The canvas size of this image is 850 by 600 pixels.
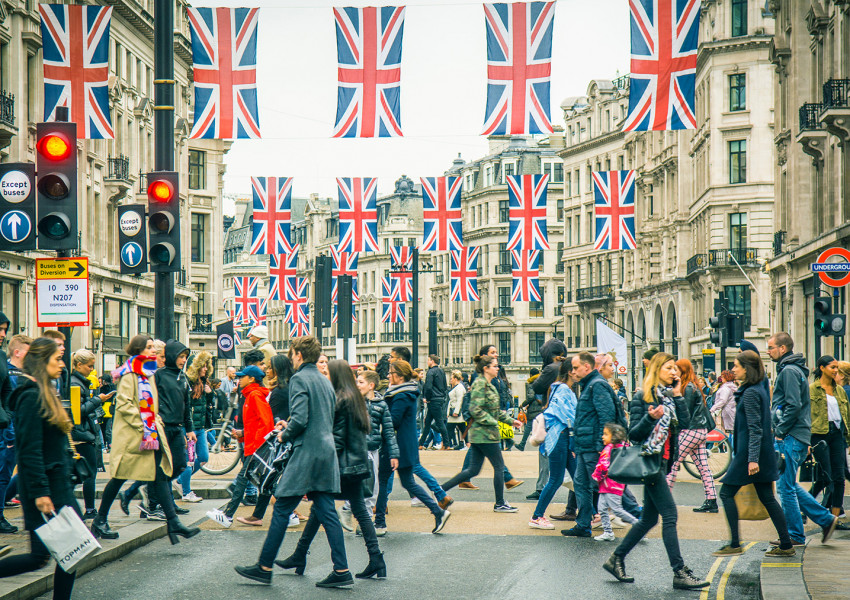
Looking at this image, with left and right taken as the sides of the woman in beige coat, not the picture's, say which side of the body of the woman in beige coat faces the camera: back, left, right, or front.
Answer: right

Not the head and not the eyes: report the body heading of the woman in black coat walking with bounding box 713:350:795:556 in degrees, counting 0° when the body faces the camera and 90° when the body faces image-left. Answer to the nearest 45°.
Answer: approximately 90°

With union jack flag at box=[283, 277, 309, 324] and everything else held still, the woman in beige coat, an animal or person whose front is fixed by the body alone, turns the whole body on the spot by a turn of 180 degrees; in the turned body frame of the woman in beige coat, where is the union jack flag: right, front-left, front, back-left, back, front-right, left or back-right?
right

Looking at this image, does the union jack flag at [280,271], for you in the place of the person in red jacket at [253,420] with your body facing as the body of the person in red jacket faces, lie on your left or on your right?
on your right

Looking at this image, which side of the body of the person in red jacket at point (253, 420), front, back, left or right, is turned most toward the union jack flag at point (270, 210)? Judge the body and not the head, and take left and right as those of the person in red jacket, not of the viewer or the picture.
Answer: right

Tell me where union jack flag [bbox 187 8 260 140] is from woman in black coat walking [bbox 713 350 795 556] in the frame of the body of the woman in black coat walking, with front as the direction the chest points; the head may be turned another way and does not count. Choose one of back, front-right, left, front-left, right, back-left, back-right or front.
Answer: front-right

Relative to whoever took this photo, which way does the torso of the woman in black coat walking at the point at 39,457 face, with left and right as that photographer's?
facing to the right of the viewer
